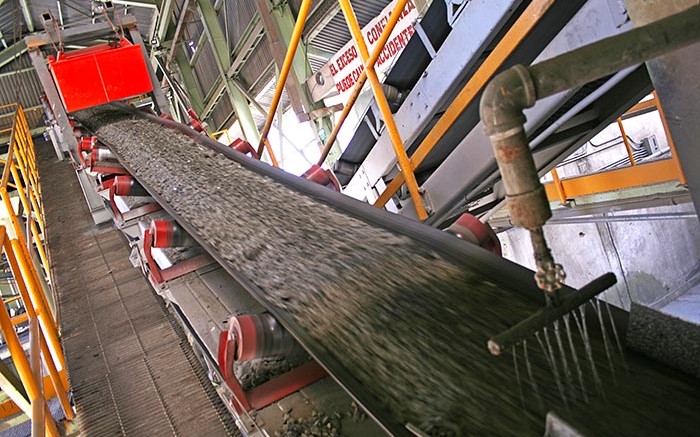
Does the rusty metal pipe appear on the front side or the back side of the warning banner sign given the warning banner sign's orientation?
on the front side

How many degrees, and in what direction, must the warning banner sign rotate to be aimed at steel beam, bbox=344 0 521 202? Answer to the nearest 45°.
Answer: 0° — it already faces it

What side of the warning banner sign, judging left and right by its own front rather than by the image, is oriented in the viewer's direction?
front

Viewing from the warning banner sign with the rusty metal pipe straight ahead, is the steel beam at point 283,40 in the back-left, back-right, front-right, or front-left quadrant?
back-right

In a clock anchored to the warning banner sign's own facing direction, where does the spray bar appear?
The spray bar is roughly at 12 o'clock from the warning banner sign.

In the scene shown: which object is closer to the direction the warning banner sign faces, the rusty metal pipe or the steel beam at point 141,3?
the rusty metal pipe

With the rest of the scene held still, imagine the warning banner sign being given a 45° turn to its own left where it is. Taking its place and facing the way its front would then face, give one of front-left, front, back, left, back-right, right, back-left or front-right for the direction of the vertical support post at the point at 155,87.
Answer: right

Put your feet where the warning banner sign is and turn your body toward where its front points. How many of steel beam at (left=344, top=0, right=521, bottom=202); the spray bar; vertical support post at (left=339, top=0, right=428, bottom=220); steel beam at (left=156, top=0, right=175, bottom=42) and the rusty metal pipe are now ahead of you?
4

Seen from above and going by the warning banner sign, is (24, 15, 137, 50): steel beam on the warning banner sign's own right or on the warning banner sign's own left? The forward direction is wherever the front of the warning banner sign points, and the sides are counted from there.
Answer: on the warning banner sign's own right
